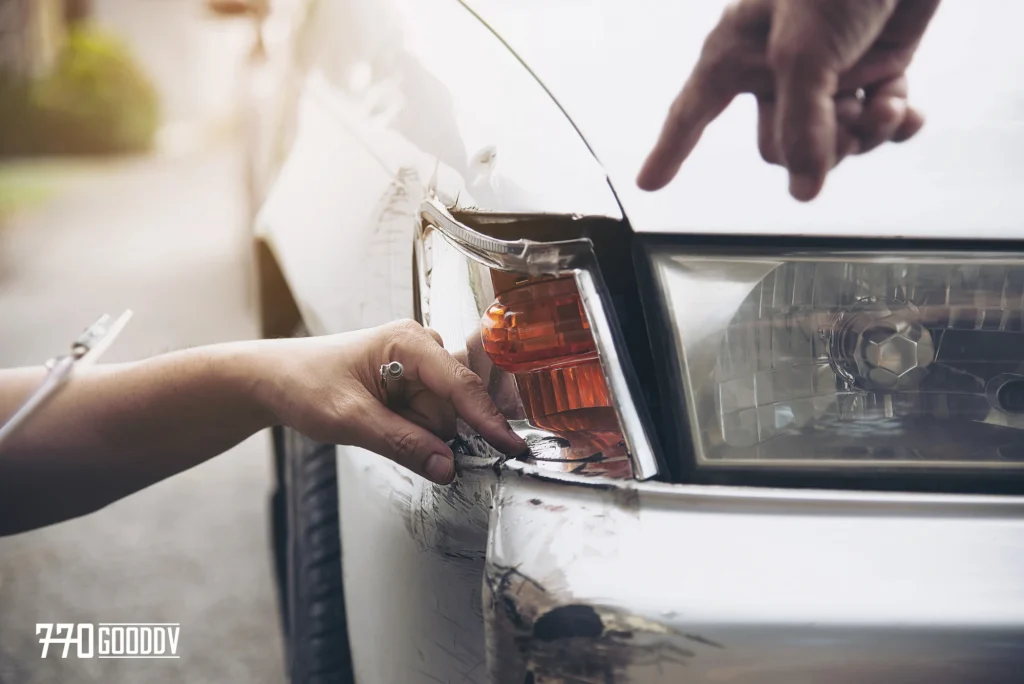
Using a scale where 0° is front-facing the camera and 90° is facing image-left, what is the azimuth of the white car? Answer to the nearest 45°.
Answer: approximately 0°
